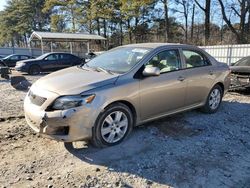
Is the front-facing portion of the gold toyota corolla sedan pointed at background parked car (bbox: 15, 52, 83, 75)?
no

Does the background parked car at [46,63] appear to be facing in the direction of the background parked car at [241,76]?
no

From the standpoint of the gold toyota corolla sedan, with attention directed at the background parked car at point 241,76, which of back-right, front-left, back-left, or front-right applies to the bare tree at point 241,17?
front-left

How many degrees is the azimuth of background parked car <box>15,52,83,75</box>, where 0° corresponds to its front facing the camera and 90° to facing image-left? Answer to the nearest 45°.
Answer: approximately 45°

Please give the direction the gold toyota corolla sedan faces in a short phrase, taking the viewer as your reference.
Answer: facing the viewer and to the left of the viewer

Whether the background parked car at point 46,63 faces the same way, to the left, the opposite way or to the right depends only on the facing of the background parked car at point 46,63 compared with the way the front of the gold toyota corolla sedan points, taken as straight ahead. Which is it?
the same way

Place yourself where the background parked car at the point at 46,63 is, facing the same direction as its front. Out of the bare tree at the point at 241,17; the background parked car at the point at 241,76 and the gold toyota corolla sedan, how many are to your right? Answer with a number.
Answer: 0

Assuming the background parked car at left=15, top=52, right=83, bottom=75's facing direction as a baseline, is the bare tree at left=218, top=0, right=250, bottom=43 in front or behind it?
behind

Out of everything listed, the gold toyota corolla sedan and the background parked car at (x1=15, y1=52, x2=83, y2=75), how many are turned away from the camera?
0

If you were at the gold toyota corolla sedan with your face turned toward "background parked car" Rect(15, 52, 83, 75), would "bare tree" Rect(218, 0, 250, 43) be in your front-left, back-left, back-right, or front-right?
front-right

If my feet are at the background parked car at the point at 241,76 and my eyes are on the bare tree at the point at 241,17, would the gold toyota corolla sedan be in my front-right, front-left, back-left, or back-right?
back-left

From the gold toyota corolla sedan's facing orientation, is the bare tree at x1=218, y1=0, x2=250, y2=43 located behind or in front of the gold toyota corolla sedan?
behind

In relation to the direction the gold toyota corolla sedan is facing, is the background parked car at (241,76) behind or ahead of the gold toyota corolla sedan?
behind
